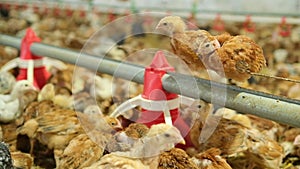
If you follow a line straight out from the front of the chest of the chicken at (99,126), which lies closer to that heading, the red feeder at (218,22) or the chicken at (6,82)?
the red feeder

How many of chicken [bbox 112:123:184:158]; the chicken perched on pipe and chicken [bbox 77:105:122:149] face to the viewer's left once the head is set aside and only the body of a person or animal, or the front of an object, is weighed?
1

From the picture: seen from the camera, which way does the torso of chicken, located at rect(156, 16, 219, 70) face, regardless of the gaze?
to the viewer's left

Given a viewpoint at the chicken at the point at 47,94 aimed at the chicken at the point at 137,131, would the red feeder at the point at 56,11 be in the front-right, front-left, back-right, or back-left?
back-left

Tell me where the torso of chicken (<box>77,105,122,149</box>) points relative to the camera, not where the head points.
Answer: to the viewer's right

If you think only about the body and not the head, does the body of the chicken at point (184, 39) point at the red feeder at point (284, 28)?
no

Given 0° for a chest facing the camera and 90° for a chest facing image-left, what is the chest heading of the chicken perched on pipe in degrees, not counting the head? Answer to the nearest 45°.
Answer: approximately 90°
